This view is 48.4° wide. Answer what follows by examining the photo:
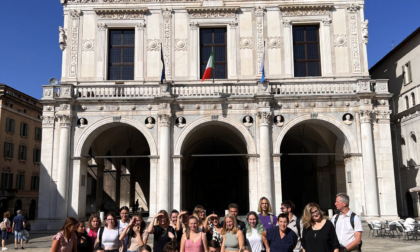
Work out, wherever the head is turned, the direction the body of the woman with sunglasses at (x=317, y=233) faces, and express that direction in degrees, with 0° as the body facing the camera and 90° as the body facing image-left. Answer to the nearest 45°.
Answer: approximately 0°

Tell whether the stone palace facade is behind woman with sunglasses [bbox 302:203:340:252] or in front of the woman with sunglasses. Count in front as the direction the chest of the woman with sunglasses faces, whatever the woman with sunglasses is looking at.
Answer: behind

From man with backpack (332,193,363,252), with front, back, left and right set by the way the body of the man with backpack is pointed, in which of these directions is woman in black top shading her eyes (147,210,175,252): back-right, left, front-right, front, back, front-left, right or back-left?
front-right

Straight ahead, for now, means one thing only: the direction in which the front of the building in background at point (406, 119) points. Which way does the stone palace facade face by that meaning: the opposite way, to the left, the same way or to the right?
to the left

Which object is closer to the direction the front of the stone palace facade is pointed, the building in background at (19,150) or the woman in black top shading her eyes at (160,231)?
the woman in black top shading her eyes

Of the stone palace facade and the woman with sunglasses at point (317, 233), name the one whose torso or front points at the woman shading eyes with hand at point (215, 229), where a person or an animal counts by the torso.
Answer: the stone palace facade

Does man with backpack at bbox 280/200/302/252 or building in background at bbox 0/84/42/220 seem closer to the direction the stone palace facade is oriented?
the man with backpack

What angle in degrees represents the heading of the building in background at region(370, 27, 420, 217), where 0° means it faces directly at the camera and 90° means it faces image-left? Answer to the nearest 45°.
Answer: approximately 45°

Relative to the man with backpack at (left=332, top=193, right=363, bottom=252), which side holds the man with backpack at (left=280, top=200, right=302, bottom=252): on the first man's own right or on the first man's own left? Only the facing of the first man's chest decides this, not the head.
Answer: on the first man's own right

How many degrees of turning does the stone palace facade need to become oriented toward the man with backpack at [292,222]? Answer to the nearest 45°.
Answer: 0° — it already faces them

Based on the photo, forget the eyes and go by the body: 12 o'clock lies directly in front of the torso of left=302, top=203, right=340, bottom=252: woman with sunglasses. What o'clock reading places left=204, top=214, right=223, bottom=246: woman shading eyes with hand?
left=204, top=214, right=223, bottom=246: woman shading eyes with hand is roughly at 4 o'clock from left=302, top=203, right=340, bottom=252: woman with sunglasses.

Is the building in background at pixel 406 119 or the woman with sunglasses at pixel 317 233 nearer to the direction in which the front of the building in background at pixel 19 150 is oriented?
the building in background

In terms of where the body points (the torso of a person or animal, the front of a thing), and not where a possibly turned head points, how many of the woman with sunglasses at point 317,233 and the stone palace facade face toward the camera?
2
